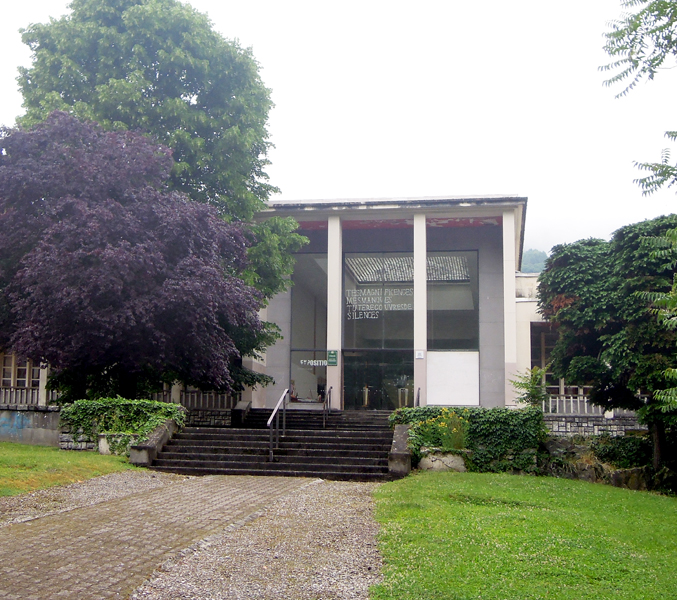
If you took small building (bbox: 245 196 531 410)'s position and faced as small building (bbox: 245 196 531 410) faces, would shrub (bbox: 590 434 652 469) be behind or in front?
in front

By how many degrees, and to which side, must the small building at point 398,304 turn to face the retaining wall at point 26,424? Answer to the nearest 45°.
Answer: approximately 45° to its right

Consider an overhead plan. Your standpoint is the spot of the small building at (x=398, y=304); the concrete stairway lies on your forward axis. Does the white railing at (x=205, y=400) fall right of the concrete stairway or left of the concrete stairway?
right

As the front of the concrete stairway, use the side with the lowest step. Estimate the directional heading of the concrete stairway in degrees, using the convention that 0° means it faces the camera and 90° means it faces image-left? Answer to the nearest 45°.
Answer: approximately 0°

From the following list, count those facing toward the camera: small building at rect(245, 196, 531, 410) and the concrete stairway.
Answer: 2

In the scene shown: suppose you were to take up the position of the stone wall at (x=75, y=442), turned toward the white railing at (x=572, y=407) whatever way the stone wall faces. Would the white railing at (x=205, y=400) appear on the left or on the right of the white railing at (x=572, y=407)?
left

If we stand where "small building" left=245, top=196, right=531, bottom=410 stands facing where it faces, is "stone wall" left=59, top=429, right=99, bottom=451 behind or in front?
in front

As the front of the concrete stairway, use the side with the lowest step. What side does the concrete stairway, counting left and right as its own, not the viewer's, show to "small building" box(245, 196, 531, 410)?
back

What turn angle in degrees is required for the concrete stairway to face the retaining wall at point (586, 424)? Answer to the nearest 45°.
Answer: approximately 135° to its left

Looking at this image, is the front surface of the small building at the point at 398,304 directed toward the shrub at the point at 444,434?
yes

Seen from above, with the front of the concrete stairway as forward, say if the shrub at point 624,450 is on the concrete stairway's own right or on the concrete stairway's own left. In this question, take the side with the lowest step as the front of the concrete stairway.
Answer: on the concrete stairway's own left
